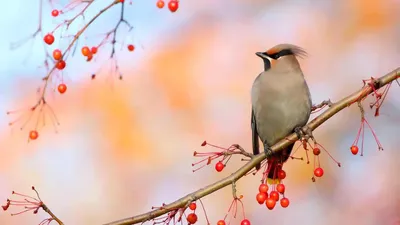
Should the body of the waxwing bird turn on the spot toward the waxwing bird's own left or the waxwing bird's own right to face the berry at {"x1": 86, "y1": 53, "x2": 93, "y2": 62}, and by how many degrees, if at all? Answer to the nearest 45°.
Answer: approximately 45° to the waxwing bird's own right

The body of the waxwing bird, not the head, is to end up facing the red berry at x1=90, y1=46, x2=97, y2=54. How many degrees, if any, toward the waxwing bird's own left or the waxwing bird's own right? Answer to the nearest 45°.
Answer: approximately 45° to the waxwing bird's own right

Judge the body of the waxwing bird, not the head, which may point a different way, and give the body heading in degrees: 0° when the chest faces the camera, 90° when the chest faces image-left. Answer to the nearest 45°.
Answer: approximately 0°

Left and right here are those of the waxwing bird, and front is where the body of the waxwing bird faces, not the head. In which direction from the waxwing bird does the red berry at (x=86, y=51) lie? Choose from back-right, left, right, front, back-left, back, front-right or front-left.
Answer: front-right
